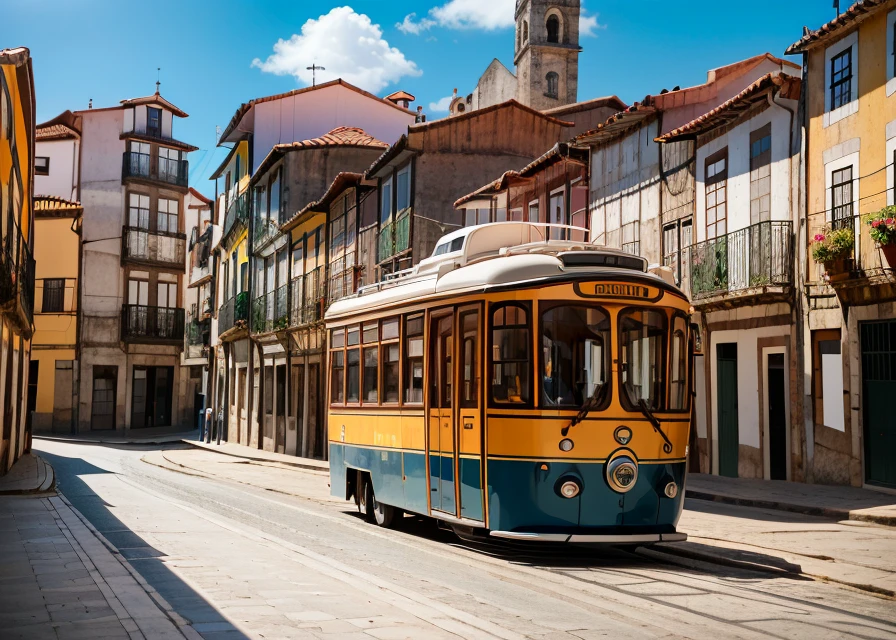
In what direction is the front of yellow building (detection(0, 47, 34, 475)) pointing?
to the viewer's right

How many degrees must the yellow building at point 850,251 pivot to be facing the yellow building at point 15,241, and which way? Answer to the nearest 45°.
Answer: approximately 45° to its right

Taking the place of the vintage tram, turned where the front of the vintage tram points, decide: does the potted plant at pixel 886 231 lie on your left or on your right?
on your left

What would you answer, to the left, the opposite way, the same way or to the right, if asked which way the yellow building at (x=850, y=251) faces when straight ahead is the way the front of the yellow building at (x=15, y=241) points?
the opposite way

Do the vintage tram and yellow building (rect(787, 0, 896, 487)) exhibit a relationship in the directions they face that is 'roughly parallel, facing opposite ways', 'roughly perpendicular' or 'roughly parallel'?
roughly perpendicular

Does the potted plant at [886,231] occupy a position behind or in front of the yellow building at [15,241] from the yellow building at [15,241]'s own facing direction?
in front

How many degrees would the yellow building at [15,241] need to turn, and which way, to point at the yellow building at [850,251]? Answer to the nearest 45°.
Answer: approximately 45° to its right

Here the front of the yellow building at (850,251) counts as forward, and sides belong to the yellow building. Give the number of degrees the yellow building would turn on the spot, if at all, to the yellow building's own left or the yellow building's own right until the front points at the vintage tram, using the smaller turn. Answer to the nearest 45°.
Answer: approximately 45° to the yellow building's own left

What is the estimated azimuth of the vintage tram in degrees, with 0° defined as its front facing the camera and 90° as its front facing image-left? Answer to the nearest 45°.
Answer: approximately 315°

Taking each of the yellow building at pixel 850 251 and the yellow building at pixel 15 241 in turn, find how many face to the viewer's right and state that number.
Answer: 1
